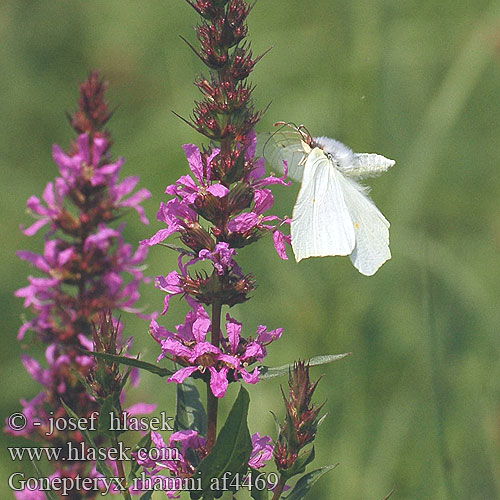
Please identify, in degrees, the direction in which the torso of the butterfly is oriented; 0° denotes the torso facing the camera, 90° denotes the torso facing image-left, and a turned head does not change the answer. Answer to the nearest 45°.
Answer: approximately 90°

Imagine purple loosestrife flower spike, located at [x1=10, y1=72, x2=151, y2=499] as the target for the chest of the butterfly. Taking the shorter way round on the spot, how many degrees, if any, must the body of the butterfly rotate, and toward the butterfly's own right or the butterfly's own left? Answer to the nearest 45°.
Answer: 0° — it already faces it
